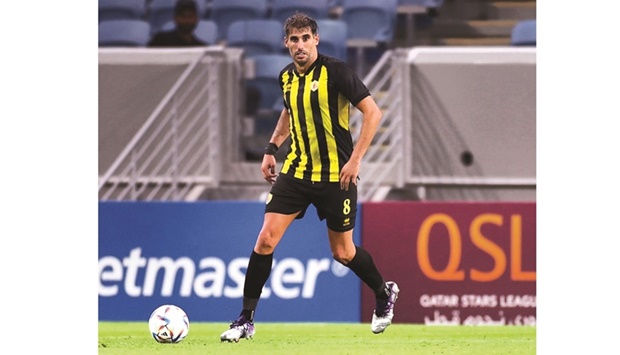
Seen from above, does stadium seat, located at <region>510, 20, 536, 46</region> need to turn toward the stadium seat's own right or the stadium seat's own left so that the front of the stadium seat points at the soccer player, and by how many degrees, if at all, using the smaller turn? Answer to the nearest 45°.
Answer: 0° — it already faces them

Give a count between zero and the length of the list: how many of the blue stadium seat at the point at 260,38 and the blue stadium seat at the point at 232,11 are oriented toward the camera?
2

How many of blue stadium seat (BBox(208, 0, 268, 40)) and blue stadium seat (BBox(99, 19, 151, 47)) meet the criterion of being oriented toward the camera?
2

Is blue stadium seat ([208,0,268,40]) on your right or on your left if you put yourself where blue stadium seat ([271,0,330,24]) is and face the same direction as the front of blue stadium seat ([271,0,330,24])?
on your right

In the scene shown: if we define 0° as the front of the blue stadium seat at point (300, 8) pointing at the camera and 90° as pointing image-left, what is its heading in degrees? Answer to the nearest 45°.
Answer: approximately 0°

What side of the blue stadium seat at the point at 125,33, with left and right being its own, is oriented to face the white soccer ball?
front

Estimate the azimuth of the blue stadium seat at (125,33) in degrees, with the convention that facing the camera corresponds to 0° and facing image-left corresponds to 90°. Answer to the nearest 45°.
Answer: approximately 0°
